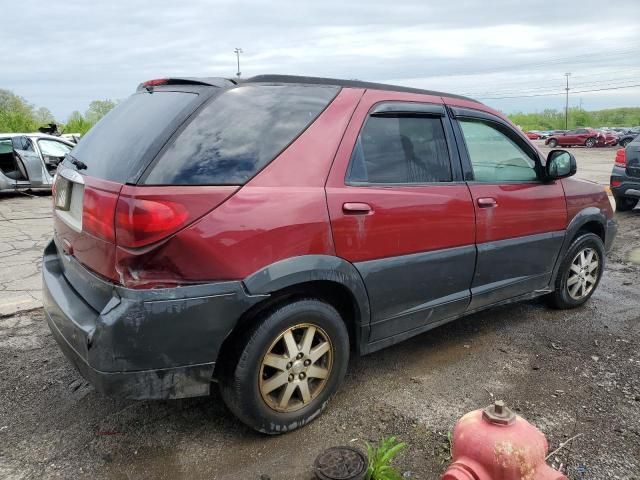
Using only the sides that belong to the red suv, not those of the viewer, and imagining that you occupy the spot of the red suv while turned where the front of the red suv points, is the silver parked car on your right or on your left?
on your left

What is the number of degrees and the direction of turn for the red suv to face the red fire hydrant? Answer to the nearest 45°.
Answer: approximately 90° to its right

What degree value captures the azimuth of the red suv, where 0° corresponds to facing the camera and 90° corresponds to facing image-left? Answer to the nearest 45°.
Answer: approximately 225°

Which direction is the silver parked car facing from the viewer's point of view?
to the viewer's right

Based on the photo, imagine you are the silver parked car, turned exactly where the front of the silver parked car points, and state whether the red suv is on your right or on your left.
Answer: on your right

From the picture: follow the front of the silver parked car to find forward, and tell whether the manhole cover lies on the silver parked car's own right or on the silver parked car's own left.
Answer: on the silver parked car's own right
